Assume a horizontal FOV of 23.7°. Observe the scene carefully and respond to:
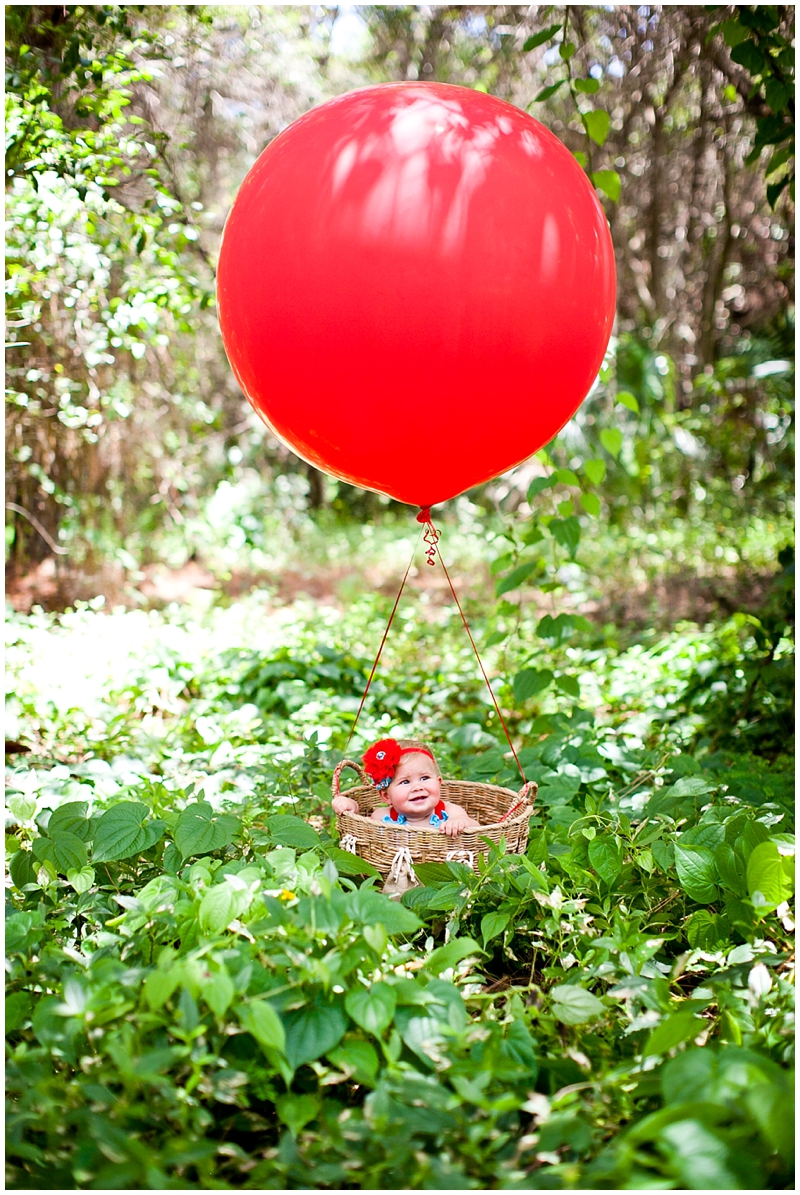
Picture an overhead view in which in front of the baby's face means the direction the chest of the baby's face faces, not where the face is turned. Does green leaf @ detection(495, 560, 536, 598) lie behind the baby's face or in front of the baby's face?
behind

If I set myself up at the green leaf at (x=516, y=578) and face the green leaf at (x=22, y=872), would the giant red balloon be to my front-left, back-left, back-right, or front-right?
front-left

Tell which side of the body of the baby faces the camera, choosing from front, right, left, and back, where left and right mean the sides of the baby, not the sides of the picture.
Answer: front

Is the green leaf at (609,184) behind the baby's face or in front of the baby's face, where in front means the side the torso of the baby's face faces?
behind
